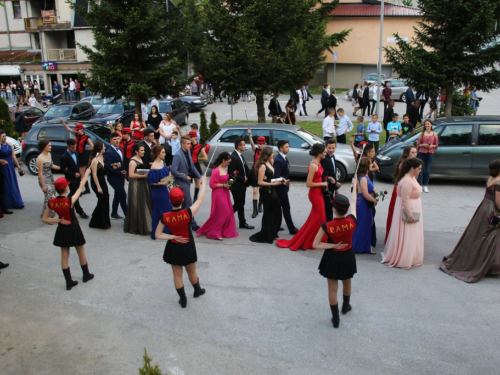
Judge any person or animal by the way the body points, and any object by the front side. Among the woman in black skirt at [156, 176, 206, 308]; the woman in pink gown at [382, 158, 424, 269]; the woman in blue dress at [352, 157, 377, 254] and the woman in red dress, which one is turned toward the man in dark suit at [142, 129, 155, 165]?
the woman in black skirt

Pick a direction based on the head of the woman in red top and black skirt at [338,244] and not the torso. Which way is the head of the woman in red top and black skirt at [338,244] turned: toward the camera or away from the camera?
away from the camera

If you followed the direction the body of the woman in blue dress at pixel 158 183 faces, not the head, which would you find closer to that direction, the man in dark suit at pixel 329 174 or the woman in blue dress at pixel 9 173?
the man in dark suit

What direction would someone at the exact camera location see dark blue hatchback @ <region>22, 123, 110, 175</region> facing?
facing to the right of the viewer

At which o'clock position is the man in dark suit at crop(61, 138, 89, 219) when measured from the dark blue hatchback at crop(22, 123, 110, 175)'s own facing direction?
The man in dark suit is roughly at 3 o'clock from the dark blue hatchback.

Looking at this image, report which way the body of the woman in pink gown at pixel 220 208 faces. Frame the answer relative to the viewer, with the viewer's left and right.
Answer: facing to the right of the viewer
